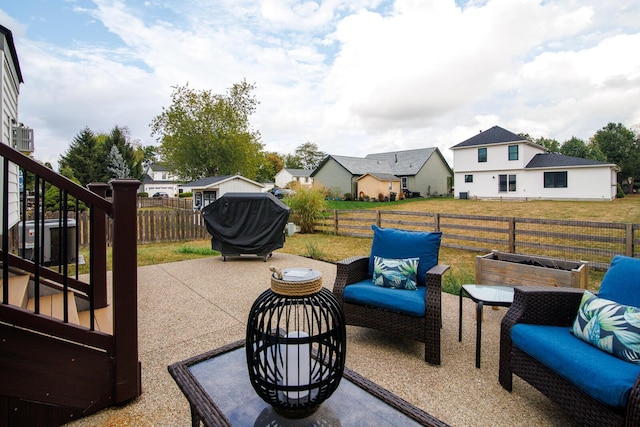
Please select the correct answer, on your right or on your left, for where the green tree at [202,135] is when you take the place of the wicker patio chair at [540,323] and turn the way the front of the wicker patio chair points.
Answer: on your right

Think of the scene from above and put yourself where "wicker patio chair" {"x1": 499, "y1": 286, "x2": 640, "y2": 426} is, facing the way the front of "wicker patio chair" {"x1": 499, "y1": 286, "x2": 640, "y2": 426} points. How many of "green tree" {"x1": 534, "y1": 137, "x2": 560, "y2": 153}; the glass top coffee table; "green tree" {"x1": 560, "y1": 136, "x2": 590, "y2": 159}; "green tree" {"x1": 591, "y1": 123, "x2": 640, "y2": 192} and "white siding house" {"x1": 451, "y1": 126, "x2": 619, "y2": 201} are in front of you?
1

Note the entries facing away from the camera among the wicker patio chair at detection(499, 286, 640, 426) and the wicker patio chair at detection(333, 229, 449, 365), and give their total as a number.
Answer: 0

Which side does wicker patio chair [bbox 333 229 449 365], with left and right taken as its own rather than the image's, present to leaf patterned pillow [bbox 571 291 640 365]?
left

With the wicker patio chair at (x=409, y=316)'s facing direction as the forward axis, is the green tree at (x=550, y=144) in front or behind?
behind

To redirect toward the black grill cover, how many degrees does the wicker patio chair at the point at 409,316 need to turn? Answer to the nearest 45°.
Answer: approximately 90° to its right

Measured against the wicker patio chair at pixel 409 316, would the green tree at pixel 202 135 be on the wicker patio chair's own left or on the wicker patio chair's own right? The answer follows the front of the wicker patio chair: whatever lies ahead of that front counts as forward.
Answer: on the wicker patio chair's own right

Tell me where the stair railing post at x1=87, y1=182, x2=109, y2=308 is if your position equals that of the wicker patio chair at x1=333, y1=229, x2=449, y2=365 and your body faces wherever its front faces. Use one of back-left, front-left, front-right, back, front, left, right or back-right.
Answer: front-right

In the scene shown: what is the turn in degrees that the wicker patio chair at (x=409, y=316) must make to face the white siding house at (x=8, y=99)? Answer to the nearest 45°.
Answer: approximately 45° to its right

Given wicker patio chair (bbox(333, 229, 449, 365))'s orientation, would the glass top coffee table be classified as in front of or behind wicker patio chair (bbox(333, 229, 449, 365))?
in front

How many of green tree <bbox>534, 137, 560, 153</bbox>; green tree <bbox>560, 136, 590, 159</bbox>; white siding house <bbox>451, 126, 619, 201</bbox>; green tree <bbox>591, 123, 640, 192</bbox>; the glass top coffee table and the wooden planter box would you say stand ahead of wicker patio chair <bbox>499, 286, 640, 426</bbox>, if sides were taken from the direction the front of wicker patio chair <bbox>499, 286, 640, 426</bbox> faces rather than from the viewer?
1

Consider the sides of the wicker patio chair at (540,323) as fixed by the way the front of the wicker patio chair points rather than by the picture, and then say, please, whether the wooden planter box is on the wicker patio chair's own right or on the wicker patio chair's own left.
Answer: on the wicker patio chair's own right

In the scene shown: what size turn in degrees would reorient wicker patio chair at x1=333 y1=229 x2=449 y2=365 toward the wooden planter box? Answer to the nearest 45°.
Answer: approximately 180°

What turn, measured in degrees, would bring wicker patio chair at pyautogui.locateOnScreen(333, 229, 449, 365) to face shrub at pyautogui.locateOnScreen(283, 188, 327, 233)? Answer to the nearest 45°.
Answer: approximately 135° to its right

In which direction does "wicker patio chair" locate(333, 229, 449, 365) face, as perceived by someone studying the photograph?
facing the viewer and to the left of the viewer

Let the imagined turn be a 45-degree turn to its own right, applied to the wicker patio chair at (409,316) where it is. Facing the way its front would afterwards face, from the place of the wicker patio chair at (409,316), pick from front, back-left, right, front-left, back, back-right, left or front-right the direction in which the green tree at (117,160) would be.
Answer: front-right
